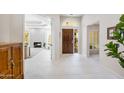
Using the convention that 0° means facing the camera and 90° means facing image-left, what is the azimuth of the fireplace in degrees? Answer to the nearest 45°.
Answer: approximately 0°

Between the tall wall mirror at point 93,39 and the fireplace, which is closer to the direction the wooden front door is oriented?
the tall wall mirror

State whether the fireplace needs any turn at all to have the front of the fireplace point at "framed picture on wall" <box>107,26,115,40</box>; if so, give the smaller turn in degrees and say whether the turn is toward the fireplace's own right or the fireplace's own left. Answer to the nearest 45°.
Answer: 0° — it already faces it

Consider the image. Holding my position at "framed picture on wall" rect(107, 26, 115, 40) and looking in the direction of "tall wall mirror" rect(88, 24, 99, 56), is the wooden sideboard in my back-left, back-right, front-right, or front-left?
back-left

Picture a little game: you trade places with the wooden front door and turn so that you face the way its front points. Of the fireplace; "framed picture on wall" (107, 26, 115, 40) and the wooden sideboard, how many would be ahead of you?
2

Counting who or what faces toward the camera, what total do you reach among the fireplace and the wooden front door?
2

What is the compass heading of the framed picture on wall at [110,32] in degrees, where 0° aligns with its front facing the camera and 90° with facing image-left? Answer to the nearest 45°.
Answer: approximately 45°

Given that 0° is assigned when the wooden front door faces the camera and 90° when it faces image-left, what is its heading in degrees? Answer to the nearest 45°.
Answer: approximately 0°
